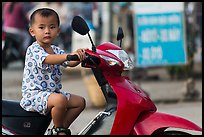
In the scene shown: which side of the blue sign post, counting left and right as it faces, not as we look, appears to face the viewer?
front

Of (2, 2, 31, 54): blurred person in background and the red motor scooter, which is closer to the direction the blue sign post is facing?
the red motor scooter

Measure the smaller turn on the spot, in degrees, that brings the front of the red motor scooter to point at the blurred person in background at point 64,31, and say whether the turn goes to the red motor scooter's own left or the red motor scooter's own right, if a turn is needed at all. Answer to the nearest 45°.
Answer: approximately 135° to the red motor scooter's own left

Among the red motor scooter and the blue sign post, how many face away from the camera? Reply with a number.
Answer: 0

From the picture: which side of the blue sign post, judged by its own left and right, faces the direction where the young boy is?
front

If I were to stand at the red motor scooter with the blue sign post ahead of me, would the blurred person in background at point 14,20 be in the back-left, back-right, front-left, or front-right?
front-left

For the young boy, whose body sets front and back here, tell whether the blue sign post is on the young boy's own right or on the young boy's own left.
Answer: on the young boy's own left

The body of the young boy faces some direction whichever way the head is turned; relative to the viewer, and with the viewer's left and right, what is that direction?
facing the viewer and to the right of the viewer

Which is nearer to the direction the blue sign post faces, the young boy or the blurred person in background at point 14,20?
the young boy

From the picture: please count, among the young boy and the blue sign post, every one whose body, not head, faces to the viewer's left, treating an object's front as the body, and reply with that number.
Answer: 0

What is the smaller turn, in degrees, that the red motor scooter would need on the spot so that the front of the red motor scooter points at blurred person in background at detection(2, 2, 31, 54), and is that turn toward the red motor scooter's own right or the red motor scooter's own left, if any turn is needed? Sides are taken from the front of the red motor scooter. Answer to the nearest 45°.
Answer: approximately 135° to the red motor scooter's own left

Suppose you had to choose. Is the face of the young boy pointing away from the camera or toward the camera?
toward the camera

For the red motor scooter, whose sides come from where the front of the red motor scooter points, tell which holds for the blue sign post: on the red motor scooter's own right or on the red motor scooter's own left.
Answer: on the red motor scooter's own left

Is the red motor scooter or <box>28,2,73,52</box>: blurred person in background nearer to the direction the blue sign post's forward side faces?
the red motor scooter

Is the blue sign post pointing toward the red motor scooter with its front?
yes
